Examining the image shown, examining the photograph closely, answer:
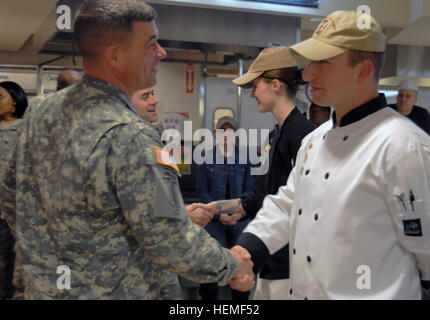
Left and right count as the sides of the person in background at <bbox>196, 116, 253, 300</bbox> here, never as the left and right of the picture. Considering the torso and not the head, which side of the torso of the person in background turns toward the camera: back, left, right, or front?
front

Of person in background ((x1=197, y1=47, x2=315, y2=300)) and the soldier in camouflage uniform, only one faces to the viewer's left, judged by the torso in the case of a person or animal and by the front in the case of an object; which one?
the person in background

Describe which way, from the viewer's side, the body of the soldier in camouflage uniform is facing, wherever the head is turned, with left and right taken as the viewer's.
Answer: facing away from the viewer and to the right of the viewer

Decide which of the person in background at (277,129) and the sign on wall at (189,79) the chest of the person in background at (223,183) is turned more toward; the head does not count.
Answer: the person in background

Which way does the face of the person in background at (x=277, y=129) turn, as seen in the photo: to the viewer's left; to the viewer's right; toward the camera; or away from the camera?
to the viewer's left

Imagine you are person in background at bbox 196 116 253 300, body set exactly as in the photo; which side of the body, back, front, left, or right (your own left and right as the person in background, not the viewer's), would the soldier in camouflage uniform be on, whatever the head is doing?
front

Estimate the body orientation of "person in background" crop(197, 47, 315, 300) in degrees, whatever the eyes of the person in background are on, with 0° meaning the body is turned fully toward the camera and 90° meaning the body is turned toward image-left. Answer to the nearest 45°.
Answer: approximately 90°

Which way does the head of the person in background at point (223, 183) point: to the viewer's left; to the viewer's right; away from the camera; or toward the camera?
toward the camera

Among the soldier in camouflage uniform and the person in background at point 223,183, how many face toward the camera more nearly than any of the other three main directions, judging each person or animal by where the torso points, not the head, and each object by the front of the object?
1

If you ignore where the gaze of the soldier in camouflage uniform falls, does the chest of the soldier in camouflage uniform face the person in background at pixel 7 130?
no

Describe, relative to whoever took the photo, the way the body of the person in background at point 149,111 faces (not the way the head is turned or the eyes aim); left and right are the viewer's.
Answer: facing the viewer and to the right of the viewer

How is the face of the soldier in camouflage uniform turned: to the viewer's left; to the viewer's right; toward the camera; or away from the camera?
to the viewer's right

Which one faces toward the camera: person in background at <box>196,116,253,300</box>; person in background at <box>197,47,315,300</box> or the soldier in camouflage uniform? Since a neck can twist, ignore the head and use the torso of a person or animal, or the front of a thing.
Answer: person in background at <box>196,116,253,300</box>
